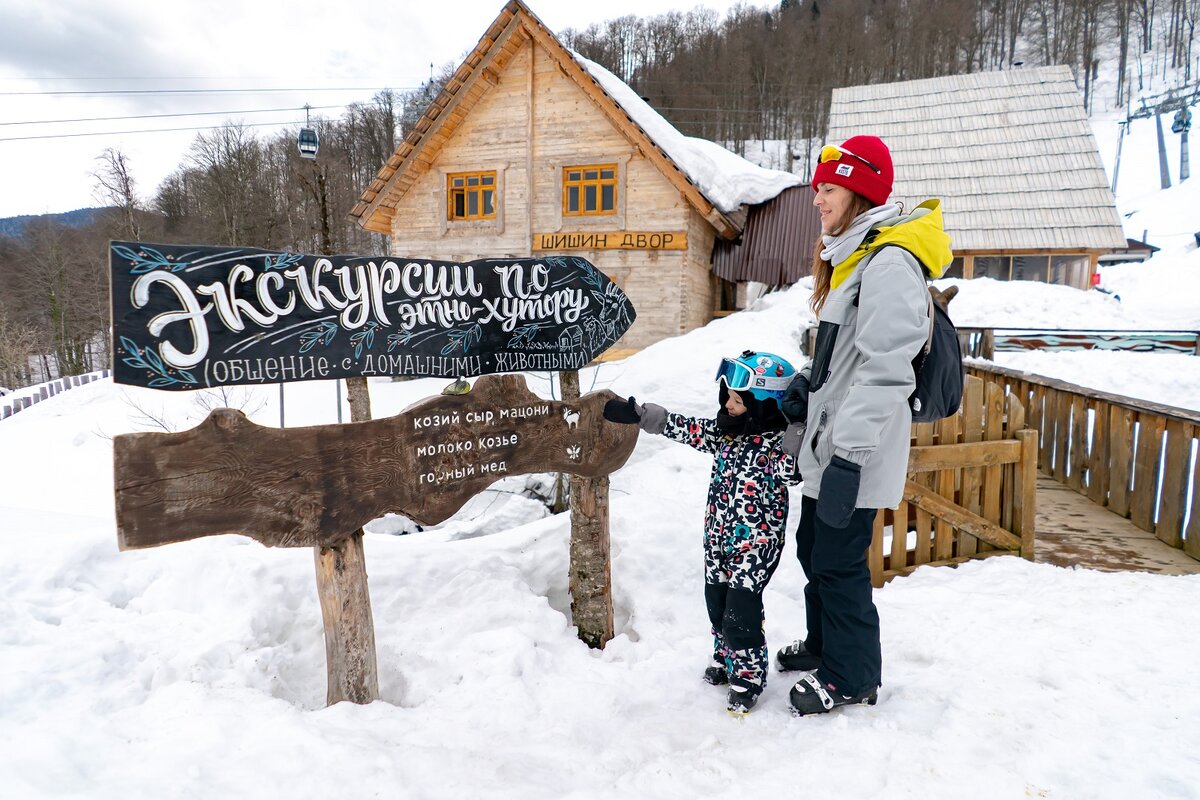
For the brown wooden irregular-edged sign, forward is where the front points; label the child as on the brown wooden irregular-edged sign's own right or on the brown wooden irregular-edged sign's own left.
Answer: on the brown wooden irregular-edged sign's own left

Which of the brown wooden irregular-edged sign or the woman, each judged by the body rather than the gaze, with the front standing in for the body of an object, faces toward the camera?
the brown wooden irregular-edged sign

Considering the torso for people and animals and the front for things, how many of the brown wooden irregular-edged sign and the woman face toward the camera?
1

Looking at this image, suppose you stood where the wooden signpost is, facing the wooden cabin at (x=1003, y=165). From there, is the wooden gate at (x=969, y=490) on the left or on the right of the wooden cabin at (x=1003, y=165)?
right

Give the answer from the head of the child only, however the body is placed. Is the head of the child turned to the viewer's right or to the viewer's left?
to the viewer's left

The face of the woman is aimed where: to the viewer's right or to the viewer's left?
to the viewer's left

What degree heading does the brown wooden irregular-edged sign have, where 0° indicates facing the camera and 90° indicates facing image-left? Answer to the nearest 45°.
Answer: approximately 0°

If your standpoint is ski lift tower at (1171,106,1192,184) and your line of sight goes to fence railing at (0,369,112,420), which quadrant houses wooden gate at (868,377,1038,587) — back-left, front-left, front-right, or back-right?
front-left

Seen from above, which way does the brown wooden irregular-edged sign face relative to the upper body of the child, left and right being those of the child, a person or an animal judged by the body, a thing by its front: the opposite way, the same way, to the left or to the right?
to the left

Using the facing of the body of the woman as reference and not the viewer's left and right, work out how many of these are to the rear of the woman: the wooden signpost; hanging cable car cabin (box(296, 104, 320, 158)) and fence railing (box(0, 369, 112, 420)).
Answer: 0

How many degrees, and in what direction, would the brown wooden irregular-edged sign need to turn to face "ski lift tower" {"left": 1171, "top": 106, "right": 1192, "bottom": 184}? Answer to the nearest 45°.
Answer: approximately 135° to its left

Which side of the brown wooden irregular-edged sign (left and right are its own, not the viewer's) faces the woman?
left

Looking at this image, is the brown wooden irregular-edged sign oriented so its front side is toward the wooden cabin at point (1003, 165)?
no

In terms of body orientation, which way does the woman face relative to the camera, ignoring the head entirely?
to the viewer's left

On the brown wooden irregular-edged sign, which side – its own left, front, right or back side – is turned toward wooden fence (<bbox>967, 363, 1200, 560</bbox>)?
left

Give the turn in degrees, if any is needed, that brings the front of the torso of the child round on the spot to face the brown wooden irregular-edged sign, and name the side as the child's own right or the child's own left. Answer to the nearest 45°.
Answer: approximately 45° to the child's own right

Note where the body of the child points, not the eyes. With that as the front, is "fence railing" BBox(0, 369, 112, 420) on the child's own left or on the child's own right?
on the child's own right
